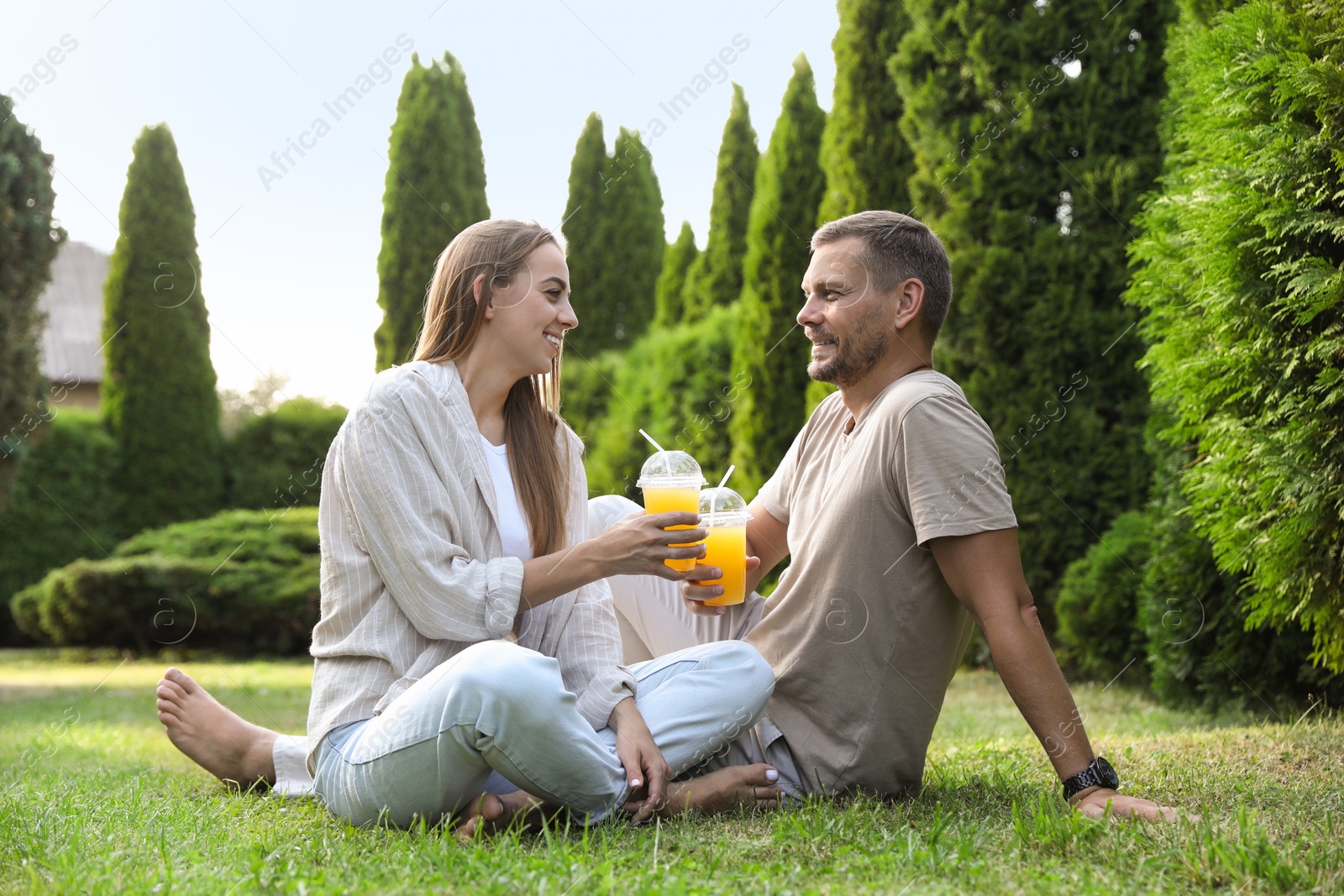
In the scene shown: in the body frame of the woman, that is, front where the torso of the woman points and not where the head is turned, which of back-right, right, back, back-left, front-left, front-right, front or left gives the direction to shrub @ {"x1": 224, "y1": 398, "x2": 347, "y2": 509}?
back-left

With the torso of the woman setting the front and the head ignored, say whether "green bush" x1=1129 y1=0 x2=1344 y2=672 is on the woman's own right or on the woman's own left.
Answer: on the woman's own left

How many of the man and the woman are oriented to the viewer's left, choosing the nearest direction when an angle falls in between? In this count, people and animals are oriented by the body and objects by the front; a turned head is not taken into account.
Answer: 1

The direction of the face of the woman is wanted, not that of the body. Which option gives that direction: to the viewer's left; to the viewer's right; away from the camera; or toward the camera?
to the viewer's right

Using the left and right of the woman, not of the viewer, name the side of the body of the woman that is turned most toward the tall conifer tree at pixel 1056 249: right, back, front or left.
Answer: left

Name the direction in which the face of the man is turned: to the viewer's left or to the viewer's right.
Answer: to the viewer's left

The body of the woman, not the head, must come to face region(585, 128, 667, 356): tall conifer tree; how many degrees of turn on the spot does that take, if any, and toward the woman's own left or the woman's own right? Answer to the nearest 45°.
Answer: approximately 135° to the woman's own left

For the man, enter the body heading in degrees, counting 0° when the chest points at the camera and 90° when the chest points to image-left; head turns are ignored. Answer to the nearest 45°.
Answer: approximately 90°

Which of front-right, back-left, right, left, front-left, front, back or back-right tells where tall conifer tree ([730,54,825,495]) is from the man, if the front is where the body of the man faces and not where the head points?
right

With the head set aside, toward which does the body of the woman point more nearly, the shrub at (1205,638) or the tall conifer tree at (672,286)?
the shrub

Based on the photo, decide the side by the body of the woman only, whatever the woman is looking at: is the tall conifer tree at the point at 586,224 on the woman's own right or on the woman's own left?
on the woman's own left

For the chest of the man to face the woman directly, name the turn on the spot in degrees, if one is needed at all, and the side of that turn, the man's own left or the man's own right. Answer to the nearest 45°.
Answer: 0° — they already face them

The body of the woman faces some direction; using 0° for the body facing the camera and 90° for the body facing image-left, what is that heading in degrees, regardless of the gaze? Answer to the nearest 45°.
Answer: approximately 315°

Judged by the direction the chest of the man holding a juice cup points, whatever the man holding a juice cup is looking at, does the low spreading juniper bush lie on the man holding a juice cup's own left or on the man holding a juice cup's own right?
on the man's own right
